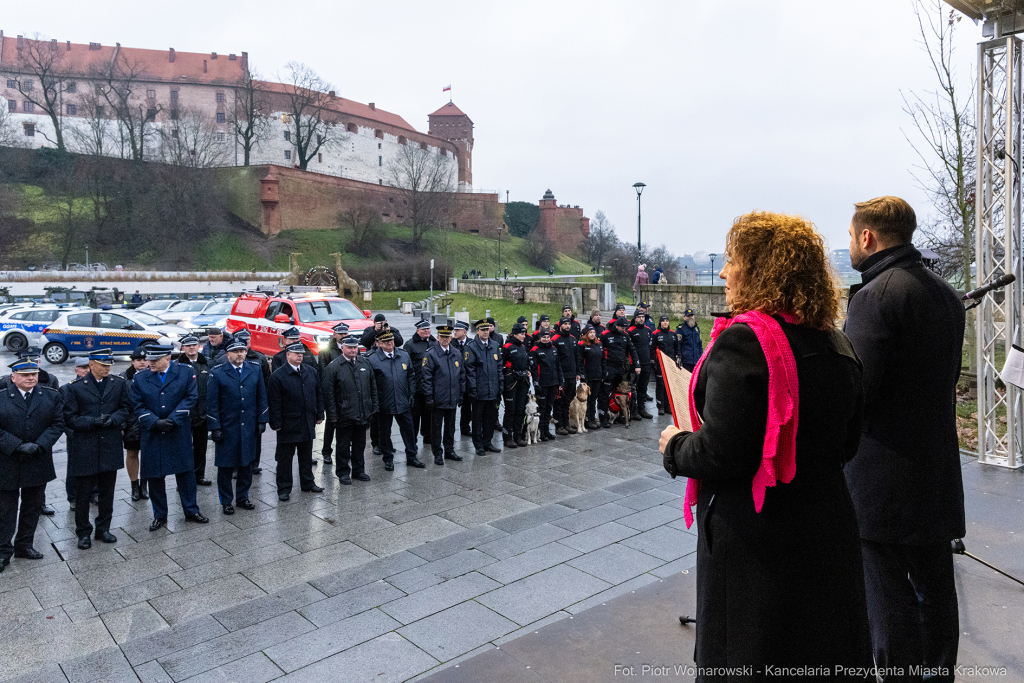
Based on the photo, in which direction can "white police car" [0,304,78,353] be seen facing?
to the viewer's right

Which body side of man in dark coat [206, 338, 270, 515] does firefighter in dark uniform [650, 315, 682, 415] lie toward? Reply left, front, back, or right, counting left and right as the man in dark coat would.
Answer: left

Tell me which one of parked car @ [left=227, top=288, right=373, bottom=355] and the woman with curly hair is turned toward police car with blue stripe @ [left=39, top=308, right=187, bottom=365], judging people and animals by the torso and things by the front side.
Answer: the woman with curly hair

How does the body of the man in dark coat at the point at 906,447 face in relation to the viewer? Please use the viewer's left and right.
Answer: facing away from the viewer and to the left of the viewer

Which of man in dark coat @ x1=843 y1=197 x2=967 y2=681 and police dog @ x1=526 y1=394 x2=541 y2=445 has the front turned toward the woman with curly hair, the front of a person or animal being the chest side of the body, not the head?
the police dog

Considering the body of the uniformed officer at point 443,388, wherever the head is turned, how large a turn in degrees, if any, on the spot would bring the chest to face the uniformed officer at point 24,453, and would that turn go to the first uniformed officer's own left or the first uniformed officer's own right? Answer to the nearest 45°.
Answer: approximately 90° to the first uniformed officer's own right

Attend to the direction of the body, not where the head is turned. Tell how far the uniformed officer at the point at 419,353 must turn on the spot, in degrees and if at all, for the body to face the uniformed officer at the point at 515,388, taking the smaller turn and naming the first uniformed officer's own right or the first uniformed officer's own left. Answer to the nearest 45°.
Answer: approximately 45° to the first uniformed officer's own left

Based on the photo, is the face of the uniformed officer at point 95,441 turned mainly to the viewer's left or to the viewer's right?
to the viewer's right

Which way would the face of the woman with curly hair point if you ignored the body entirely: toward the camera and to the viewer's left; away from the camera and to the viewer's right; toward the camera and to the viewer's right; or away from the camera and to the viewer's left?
away from the camera and to the viewer's left
